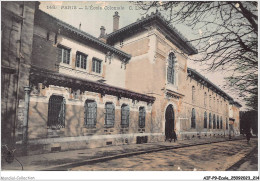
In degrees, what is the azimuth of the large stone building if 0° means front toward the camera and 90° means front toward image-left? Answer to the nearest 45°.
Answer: approximately 315°
